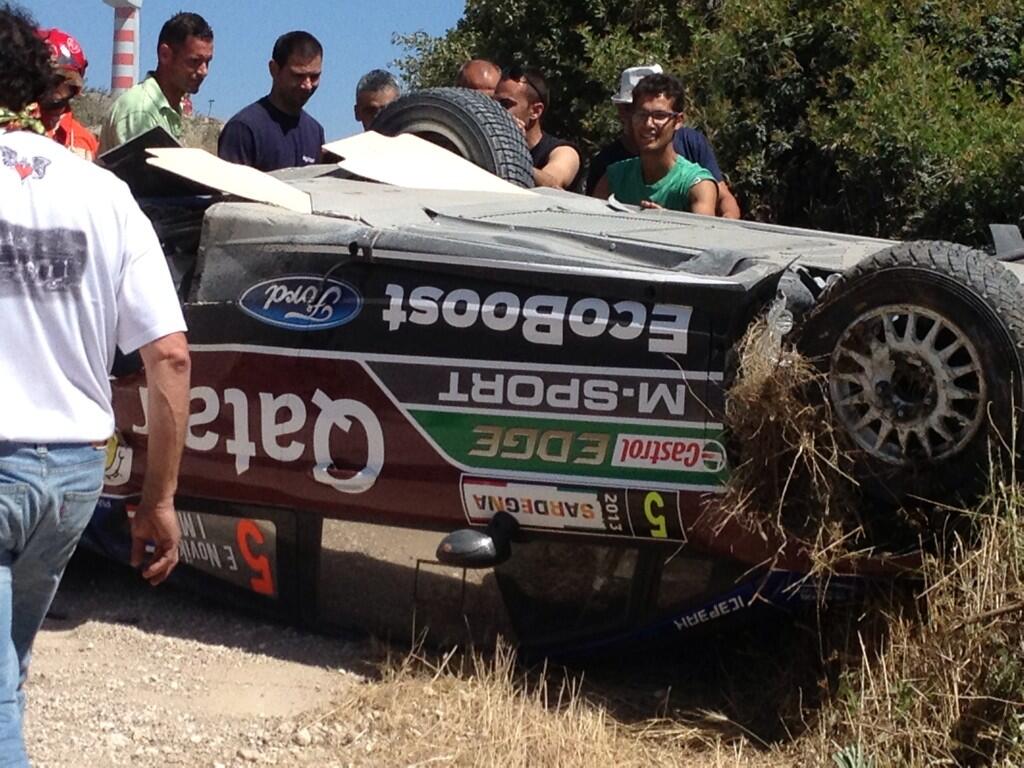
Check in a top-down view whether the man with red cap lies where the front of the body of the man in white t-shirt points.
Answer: yes

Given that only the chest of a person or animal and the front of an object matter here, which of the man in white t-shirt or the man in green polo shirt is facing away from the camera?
the man in white t-shirt

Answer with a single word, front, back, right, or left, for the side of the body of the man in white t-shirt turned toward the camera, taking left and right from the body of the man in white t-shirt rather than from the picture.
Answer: back

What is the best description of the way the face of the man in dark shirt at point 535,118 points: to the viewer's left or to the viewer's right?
to the viewer's left

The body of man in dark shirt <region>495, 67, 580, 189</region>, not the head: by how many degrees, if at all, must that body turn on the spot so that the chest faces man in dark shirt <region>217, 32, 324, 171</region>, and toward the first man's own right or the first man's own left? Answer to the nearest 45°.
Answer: approximately 45° to the first man's own right

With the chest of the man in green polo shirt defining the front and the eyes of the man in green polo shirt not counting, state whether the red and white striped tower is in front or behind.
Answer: behind

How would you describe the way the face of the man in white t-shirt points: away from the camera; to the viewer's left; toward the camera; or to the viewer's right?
away from the camera

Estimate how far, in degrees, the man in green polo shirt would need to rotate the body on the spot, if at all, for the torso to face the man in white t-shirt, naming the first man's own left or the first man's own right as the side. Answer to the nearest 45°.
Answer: approximately 45° to the first man's own right

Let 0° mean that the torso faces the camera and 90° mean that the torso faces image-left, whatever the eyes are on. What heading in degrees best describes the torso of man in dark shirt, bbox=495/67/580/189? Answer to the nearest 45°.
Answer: approximately 45°
